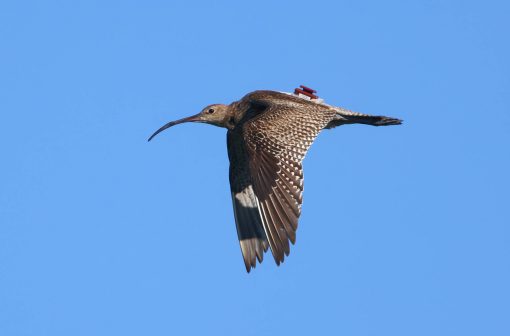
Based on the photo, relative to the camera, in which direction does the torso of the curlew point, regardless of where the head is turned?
to the viewer's left
